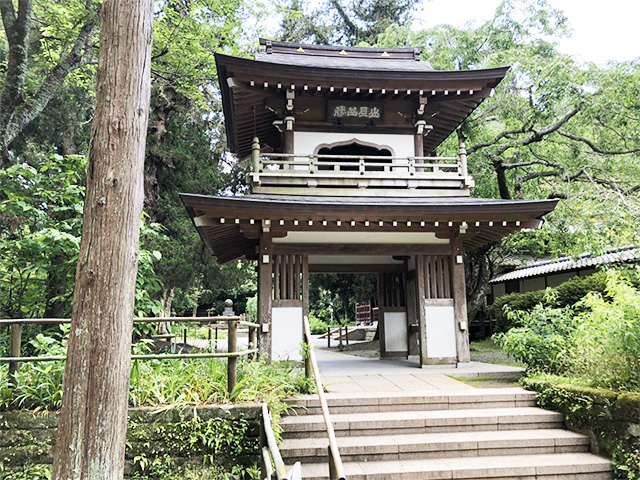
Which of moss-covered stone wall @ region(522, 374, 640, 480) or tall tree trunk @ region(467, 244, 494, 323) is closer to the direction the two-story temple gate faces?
the moss-covered stone wall

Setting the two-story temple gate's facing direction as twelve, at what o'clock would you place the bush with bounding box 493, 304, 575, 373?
The bush is roughly at 10 o'clock from the two-story temple gate.

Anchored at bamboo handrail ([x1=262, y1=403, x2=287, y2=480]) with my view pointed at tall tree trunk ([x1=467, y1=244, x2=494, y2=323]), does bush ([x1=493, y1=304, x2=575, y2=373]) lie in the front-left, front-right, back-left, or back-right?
front-right

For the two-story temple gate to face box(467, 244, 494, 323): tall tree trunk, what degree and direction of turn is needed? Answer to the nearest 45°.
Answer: approximately 135° to its left

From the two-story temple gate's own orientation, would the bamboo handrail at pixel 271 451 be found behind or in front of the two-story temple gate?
in front

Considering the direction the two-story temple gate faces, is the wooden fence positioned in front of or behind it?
in front

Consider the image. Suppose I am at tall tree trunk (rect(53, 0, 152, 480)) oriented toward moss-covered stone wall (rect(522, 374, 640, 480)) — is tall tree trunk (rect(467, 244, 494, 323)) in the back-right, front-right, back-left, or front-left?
front-left

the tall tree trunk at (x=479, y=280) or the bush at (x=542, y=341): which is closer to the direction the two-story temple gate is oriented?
the bush

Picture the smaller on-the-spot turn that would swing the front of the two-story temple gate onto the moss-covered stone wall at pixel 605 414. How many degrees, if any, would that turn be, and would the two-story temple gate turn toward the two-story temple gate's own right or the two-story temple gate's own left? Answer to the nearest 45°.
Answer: approximately 45° to the two-story temple gate's own left

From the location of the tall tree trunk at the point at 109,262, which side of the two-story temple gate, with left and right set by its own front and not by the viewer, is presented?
front

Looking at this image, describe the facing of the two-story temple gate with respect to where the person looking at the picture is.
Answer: facing the viewer
